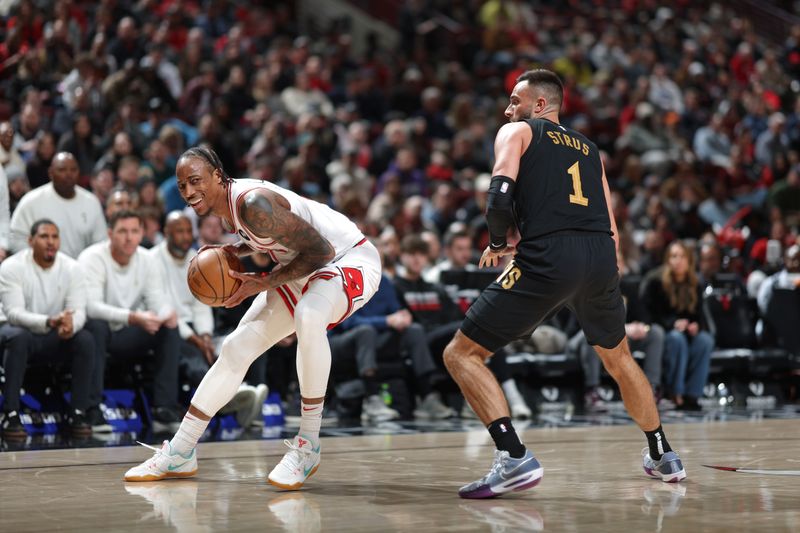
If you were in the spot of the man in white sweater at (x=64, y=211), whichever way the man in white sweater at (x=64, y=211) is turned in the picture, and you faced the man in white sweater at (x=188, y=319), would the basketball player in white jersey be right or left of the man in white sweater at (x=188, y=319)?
right

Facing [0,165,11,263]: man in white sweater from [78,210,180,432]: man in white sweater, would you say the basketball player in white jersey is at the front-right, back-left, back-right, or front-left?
back-left

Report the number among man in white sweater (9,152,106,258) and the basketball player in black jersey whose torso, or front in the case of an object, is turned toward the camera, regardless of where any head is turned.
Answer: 1

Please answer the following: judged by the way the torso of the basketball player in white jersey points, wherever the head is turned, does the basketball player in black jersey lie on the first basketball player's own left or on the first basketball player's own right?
on the first basketball player's own left

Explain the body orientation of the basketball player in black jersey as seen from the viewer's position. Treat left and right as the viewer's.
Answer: facing away from the viewer and to the left of the viewer

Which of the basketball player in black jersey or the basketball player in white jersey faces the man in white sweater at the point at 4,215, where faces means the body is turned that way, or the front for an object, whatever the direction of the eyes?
the basketball player in black jersey

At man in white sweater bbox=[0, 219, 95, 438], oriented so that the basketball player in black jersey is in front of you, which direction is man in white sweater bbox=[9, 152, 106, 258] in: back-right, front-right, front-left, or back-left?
back-left

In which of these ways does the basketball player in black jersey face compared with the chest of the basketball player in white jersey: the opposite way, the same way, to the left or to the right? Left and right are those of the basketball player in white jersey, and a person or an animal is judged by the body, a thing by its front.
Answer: to the right

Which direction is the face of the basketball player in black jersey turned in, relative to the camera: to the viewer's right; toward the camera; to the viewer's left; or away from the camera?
to the viewer's left

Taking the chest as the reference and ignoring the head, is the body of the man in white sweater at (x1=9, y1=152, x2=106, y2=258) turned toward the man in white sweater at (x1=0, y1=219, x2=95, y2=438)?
yes

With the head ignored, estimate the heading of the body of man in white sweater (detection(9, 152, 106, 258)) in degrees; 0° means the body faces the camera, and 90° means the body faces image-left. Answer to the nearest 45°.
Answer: approximately 0°

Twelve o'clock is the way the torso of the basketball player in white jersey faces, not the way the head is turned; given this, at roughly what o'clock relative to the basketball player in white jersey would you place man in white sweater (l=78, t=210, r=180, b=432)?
The man in white sweater is roughly at 4 o'clock from the basketball player in white jersey.

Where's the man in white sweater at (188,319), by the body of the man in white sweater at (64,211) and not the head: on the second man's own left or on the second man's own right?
on the second man's own left

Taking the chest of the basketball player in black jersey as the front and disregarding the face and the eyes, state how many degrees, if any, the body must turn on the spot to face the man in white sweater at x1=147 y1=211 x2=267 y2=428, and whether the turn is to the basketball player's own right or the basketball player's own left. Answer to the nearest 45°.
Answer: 0° — they already face them

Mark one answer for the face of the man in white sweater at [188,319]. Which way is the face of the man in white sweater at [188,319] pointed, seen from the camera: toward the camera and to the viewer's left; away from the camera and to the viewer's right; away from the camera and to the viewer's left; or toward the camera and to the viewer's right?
toward the camera and to the viewer's right
